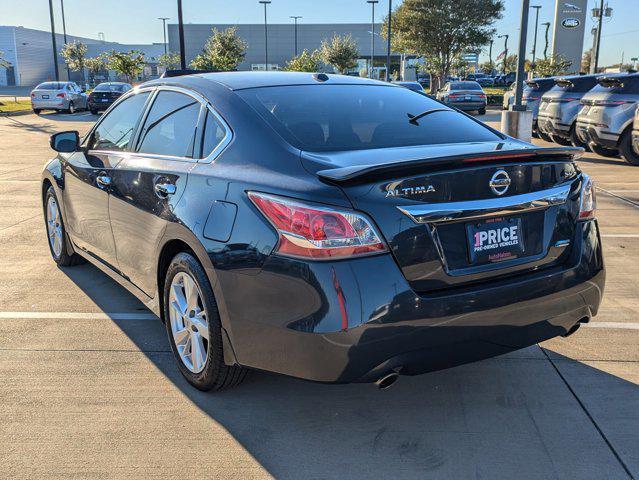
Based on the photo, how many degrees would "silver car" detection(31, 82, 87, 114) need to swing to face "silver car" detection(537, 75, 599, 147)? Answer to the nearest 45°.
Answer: approximately 90° to its right

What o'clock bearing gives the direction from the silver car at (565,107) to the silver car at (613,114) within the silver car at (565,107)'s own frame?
the silver car at (613,114) is roughly at 4 o'clock from the silver car at (565,107).

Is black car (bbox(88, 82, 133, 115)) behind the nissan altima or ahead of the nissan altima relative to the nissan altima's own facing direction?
ahead

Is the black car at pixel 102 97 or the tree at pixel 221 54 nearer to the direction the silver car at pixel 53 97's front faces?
the tree

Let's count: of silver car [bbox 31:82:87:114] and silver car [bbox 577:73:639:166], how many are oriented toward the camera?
0

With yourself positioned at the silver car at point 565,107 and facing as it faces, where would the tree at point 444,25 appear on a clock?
The tree is roughly at 10 o'clock from the silver car.

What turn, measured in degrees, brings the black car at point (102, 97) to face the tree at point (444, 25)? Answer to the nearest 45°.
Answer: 0° — it already faces it

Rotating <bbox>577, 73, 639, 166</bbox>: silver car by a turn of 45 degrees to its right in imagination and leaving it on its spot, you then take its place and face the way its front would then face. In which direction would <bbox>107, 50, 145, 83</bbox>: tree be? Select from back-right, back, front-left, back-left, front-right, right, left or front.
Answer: back-left

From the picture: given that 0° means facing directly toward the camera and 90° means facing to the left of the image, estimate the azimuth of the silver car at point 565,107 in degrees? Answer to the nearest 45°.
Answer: approximately 225°

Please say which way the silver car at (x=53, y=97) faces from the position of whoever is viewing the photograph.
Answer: facing away from the viewer and to the right of the viewer

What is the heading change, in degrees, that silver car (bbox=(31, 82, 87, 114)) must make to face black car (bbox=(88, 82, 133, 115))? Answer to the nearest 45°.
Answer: approximately 45° to its right

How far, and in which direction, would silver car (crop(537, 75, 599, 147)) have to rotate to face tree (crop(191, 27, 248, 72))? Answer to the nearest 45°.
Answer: approximately 90° to its left

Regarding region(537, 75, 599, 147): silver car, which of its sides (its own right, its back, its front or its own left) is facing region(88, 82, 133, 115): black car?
left
